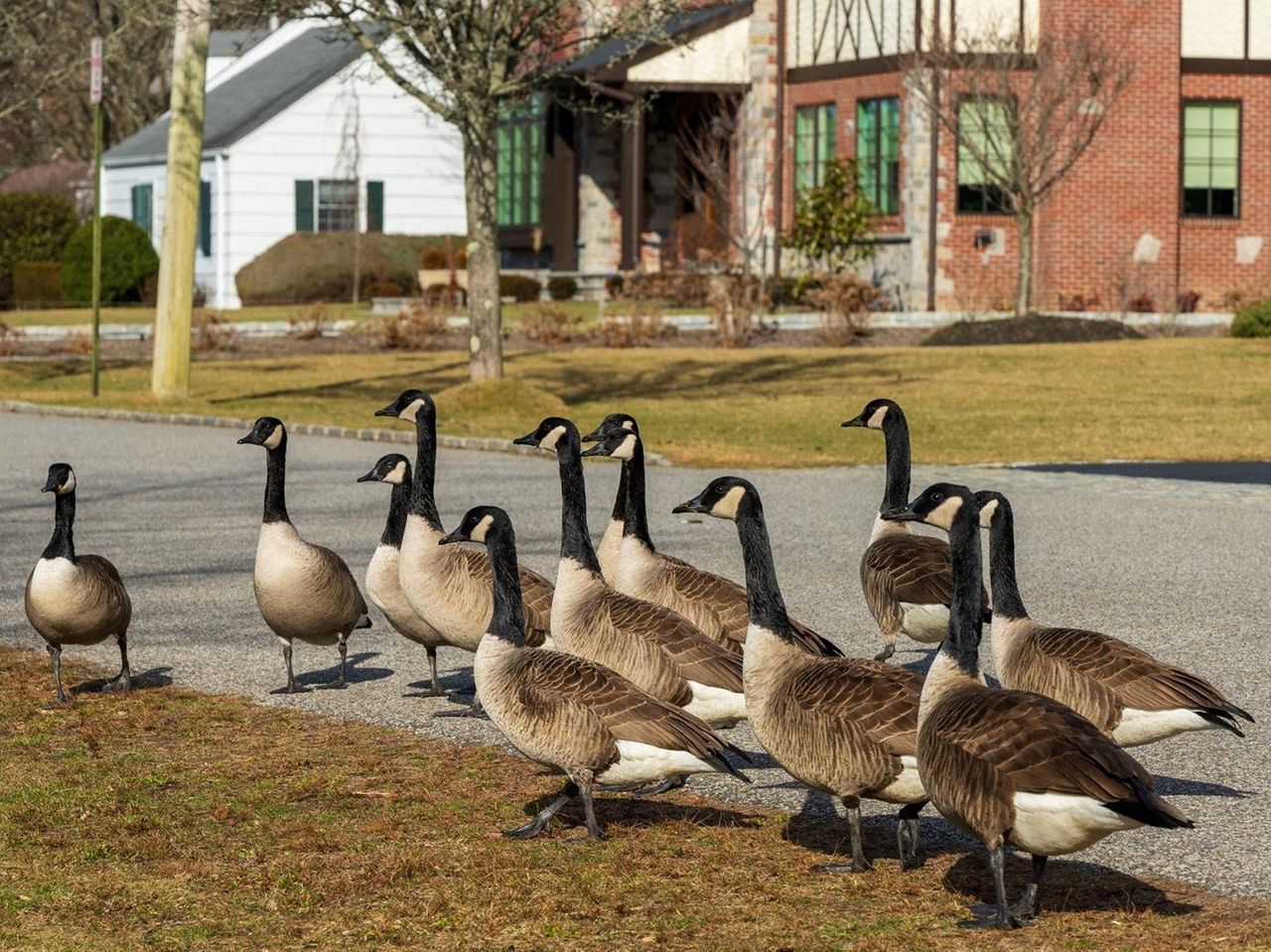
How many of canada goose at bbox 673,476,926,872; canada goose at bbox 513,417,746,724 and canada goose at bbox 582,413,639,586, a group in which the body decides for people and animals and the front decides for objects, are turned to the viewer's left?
3

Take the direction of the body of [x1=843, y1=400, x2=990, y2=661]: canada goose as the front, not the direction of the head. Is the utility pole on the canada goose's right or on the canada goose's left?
on the canada goose's right

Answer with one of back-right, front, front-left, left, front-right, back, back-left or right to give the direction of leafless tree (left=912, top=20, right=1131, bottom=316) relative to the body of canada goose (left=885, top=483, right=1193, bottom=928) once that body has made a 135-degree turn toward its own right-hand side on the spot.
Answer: front-left

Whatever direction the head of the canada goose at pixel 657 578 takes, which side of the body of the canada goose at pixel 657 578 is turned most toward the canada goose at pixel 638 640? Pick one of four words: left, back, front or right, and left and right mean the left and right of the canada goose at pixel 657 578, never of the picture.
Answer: left

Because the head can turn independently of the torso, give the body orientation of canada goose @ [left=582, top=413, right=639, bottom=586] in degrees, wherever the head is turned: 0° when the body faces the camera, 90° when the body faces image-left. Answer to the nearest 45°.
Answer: approximately 90°

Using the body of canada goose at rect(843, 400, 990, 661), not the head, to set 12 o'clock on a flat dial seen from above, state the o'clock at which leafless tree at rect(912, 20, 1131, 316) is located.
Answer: The leafless tree is roughly at 3 o'clock from the canada goose.

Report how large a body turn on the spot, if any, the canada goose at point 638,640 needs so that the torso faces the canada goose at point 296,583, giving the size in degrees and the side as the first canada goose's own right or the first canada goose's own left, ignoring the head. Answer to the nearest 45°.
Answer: approximately 45° to the first canada goose's own right

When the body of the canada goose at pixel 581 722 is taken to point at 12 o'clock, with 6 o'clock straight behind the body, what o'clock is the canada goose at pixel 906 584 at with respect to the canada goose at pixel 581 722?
the canada goose at pixel 906 584 is roughly at 4 o'clock from the canada goose at pixel 581 722.

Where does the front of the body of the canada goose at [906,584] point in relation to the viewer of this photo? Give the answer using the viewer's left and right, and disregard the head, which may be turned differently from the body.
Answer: facing to the left of the viewer

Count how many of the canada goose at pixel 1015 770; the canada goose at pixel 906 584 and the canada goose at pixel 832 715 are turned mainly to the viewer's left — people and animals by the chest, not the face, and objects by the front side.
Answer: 3

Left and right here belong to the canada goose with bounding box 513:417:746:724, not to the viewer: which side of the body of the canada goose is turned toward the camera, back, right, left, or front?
left

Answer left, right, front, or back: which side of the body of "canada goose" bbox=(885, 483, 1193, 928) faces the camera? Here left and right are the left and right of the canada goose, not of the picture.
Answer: left

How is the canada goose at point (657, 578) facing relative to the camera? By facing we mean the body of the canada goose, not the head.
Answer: to the viewer's left

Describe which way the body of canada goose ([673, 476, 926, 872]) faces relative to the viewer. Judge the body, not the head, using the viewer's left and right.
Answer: facing to the left of the viewer

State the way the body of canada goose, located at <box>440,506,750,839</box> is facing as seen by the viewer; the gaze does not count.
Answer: to the viewer's left

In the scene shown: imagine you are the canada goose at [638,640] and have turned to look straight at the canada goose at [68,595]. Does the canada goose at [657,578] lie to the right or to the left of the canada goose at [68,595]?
right
